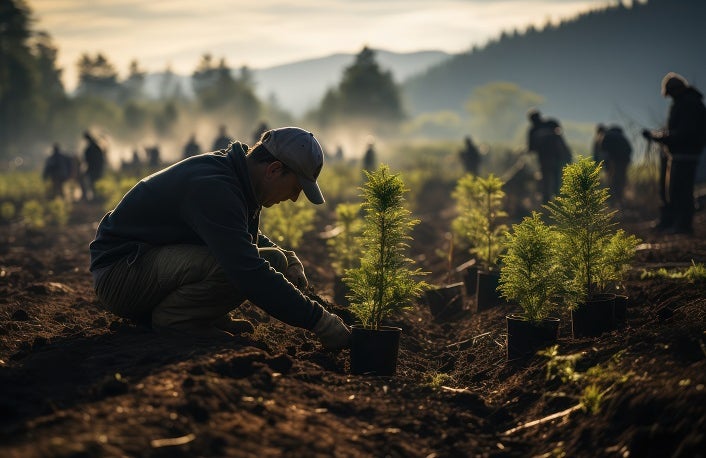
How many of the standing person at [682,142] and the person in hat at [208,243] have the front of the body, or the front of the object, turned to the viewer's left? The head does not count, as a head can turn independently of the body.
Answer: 1

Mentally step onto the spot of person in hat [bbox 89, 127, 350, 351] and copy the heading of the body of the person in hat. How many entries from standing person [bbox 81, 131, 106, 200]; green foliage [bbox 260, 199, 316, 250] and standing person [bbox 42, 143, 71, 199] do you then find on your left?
3

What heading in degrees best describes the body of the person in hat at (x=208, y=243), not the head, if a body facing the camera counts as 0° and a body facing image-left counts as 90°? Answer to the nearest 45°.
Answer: approximately 270°

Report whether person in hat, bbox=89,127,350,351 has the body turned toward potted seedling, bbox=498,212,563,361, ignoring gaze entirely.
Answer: yes

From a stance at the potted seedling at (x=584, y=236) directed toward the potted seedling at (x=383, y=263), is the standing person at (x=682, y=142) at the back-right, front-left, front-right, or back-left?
back-right

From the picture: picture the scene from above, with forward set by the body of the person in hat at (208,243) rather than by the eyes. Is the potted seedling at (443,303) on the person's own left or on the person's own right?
on the person's own left

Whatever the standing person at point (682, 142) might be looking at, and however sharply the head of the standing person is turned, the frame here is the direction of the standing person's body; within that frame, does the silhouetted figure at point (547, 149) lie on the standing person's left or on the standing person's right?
on the standing person's right

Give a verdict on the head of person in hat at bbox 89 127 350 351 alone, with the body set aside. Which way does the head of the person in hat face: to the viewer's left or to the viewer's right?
to the viewer's right

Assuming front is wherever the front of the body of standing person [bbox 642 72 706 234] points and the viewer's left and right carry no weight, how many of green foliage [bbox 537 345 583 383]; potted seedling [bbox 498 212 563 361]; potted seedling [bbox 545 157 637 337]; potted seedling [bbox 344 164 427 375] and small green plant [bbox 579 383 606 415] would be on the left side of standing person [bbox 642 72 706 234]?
5

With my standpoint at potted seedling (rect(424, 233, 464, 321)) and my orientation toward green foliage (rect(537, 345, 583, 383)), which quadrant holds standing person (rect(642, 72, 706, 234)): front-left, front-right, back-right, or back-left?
back-left

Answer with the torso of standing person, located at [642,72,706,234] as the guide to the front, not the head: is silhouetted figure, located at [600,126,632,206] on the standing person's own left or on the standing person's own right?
on the standing person's own right

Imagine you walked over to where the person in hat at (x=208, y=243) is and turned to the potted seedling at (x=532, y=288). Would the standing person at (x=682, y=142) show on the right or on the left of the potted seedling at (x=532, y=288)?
left

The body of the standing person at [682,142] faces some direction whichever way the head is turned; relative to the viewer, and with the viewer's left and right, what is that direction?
facing to the left of the viewer

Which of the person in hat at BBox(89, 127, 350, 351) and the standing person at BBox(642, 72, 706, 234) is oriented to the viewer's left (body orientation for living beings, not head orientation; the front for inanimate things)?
the standing person
